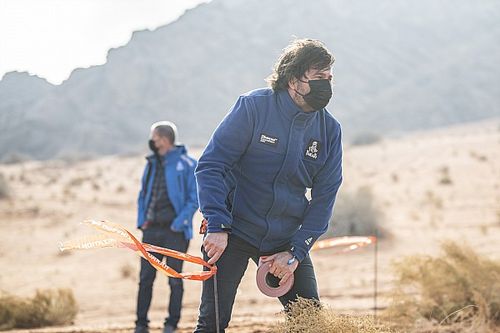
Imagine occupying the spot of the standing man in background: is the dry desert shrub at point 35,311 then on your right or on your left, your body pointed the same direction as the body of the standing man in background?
on your right

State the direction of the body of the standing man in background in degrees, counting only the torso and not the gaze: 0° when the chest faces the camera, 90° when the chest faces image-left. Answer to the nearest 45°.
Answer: approximately 45°

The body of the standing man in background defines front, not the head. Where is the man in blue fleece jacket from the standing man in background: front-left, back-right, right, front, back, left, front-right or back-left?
front-left

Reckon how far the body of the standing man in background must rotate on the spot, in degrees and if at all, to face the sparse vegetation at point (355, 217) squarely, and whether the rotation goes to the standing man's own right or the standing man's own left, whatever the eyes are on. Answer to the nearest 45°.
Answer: approximately 180°

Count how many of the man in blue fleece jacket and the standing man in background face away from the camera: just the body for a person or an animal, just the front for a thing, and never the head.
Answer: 0

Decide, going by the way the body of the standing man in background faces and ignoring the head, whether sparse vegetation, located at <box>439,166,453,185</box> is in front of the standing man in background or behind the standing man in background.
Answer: behind

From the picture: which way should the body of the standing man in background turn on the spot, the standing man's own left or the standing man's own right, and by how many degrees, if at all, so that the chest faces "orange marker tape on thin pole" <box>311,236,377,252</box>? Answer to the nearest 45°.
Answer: approximately 135° to the standing man's own left

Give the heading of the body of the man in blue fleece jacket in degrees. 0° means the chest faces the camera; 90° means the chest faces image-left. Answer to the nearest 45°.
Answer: approximately 315°
